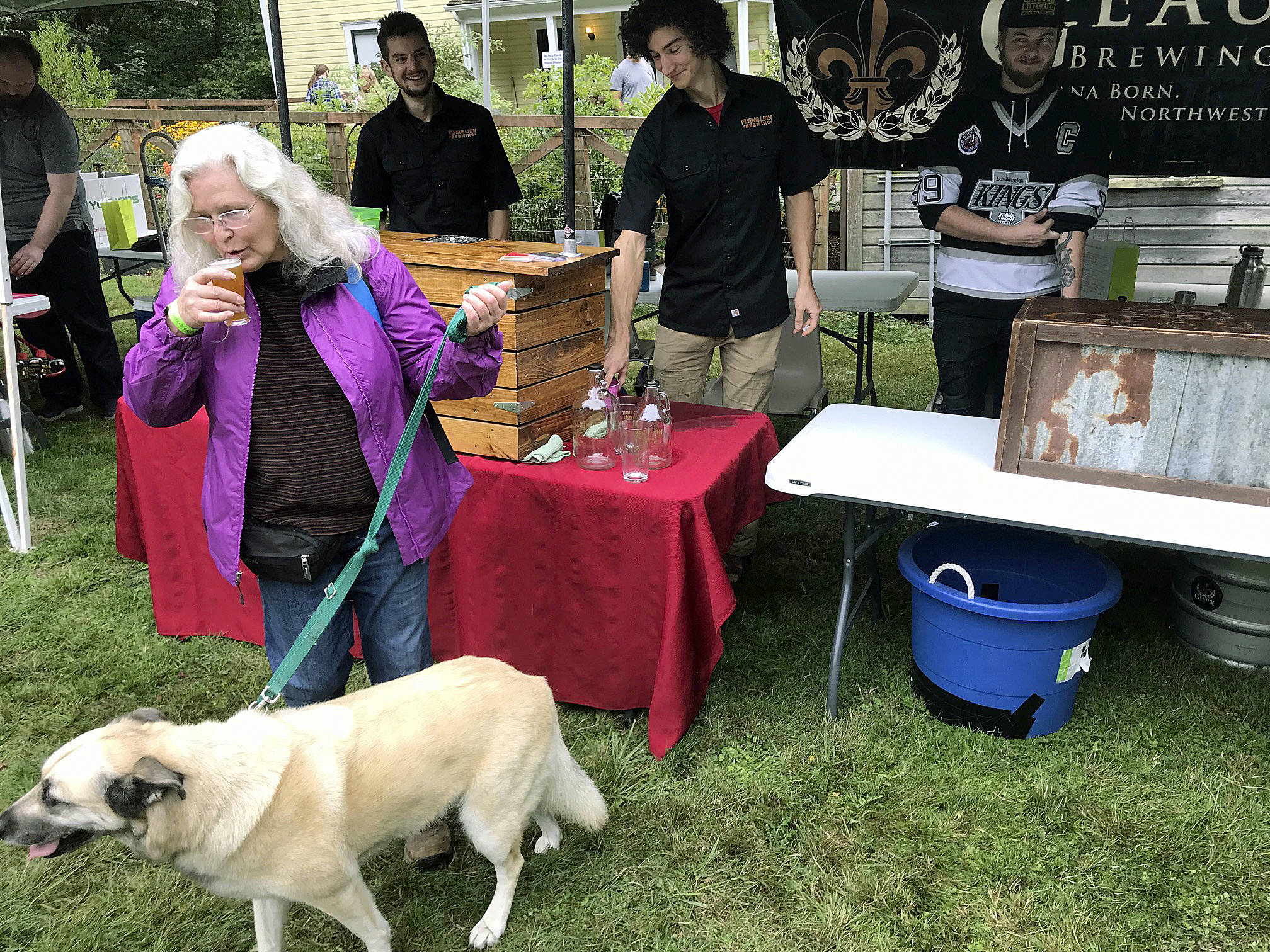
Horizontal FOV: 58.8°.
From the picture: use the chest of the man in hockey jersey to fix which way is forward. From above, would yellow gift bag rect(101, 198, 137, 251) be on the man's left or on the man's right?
on the man's right

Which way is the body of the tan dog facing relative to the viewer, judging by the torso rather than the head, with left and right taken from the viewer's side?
facing to the left of the viewer

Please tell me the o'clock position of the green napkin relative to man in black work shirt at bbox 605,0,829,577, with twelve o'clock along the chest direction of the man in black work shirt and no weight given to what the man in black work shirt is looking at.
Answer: The green napkin is roughly at 1 o'clock from the man in black work shirt.

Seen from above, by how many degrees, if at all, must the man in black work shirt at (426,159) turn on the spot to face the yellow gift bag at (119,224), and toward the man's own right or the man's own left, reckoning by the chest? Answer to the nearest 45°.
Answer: approximately 135° to the man's own right

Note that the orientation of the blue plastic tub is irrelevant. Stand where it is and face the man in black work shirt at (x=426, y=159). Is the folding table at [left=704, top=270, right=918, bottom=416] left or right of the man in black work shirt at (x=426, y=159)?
right

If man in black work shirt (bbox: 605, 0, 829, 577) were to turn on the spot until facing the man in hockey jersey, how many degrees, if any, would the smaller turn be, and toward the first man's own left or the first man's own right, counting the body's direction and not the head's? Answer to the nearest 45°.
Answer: approximately 90° to the first man's own left

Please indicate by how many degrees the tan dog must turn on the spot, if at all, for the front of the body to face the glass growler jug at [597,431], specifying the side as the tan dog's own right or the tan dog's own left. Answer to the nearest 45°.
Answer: approximately 135° to the tan dog's own right
